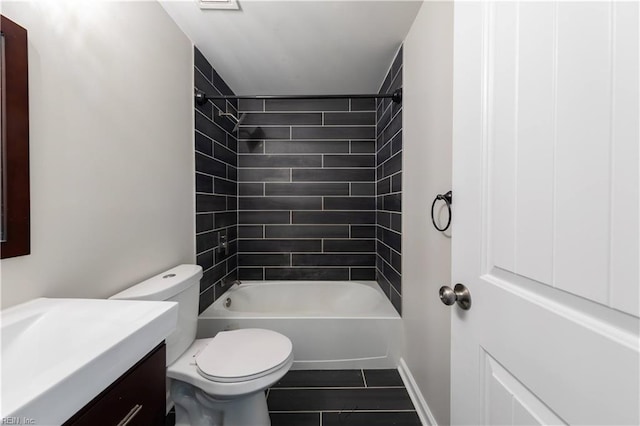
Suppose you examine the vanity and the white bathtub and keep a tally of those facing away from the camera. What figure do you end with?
0

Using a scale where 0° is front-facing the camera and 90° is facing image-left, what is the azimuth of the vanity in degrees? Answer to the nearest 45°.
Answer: approximately 315°

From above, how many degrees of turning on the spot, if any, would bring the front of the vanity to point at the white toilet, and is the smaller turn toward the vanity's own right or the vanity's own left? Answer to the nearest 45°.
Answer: approximately 90° to the vanity's own left

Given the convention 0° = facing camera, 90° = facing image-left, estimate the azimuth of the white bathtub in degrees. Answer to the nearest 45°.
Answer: approximately 0°

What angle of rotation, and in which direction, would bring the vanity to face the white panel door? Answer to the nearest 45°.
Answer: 0° — it already faces it

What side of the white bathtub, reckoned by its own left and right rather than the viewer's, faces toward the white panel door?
front

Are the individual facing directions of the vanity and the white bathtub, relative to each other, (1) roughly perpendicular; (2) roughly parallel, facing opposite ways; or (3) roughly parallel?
roughly perpendicular

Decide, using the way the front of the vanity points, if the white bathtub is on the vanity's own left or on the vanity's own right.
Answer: on the vanity's own left
